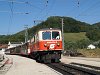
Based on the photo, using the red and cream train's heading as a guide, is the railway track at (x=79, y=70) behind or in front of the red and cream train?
in front
